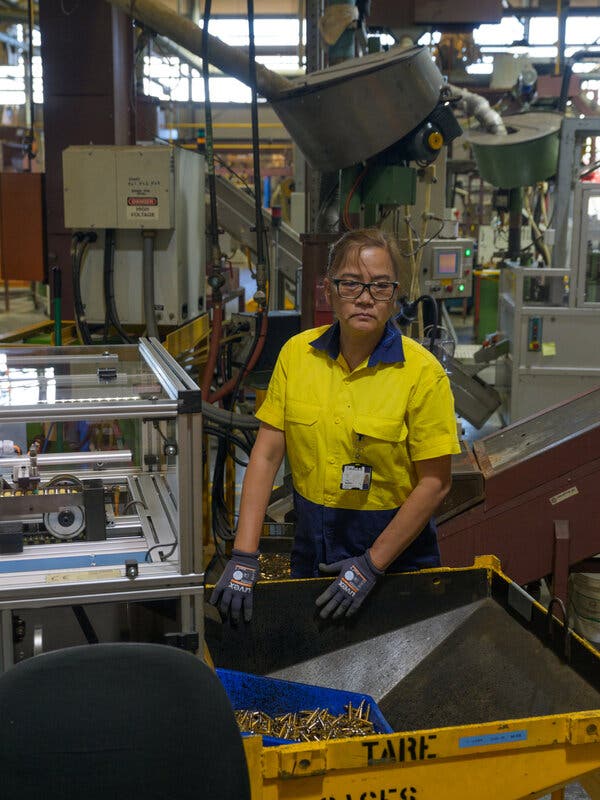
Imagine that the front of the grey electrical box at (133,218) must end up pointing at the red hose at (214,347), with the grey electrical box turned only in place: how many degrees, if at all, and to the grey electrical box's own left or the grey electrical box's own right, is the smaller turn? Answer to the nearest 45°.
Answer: approximately 45° to the grey electrical box's own left

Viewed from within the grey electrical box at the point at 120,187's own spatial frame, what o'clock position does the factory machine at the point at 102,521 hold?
The factory machine is roughly at 12 o'clock from the grey electrical box.

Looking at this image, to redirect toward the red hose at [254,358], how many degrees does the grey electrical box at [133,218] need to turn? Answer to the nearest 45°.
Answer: approximately 45° to its left

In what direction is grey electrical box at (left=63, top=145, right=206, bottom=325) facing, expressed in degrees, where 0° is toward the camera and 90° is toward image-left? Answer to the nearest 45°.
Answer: approximately 0°

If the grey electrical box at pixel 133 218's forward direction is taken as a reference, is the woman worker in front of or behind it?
in front
